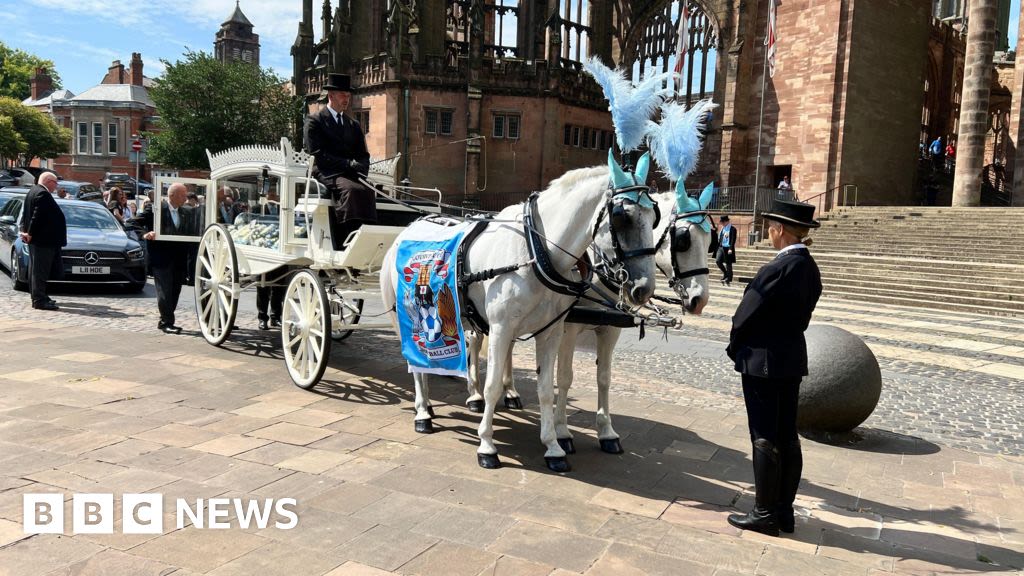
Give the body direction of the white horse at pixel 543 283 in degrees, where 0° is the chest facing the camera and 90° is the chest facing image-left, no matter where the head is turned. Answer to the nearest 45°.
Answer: approximately 315°

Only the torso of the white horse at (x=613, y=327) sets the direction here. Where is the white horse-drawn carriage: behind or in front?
behind

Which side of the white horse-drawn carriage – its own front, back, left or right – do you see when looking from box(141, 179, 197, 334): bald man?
back

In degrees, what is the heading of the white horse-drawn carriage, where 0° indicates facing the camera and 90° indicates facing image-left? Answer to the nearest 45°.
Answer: approximately 315°

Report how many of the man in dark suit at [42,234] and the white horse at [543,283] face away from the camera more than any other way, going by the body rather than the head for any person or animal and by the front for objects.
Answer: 0

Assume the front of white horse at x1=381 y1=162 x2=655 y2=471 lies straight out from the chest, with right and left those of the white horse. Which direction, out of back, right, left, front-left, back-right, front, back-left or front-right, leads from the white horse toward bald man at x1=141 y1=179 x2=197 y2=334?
back

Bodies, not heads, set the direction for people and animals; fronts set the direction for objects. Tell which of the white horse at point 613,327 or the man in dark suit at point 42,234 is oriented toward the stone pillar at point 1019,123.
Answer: the man in dark suit

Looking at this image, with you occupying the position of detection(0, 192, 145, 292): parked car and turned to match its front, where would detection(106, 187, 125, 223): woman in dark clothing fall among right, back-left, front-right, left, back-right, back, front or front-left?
back-left

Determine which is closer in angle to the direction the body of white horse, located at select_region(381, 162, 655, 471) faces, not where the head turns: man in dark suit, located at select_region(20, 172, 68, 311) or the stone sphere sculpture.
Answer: the stone sphere sculpture

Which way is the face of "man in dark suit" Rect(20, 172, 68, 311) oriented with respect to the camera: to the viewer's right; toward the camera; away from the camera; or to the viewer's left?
to the viewer's right

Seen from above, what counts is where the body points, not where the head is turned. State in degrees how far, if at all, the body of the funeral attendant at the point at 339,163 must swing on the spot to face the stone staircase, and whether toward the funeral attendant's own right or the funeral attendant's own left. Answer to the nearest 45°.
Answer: approximately 90° to the funeral attendant's own left

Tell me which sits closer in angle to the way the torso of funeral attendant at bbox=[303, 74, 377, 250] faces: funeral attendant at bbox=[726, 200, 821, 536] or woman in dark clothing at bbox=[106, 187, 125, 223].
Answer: the funeral attendant

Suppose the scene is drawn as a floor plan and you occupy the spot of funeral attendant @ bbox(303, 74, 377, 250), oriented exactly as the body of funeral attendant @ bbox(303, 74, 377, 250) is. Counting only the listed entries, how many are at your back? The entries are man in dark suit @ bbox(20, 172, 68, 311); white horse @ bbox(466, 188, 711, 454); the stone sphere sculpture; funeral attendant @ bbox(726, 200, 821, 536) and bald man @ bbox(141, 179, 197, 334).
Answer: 2

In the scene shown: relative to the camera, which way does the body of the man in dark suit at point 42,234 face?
to the viewer's right

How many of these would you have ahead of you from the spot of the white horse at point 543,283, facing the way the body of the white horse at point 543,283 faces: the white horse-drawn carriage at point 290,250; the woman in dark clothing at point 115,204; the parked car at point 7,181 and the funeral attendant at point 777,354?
1
